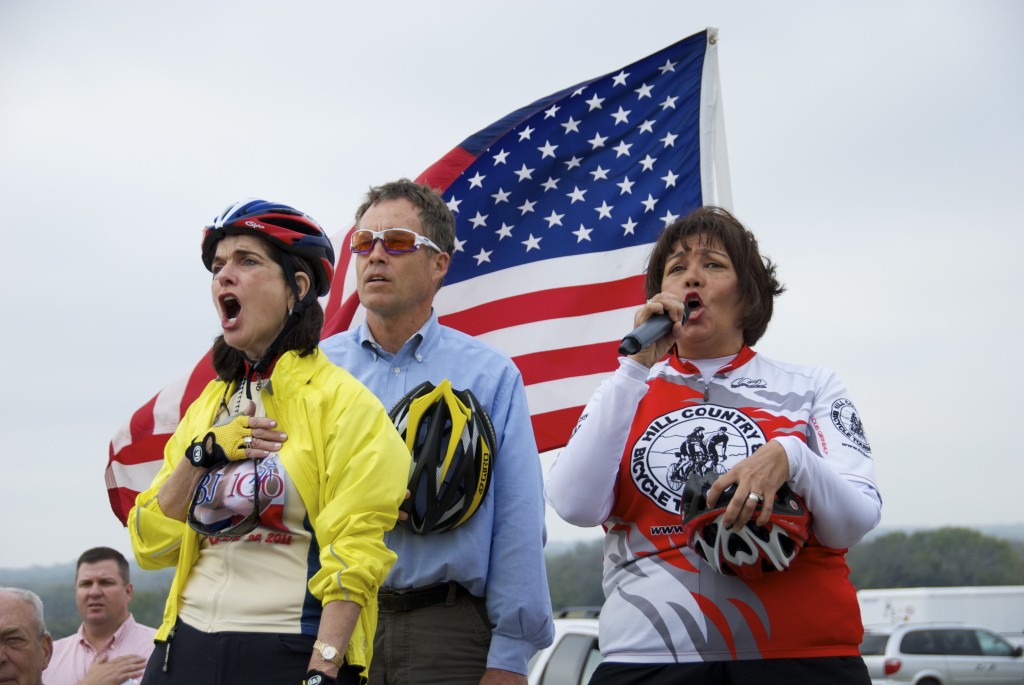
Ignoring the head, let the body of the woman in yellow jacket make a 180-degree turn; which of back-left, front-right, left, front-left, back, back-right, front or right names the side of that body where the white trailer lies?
front

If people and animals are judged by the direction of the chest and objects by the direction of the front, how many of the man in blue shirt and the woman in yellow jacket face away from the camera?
0

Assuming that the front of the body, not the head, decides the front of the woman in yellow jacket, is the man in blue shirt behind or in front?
behind

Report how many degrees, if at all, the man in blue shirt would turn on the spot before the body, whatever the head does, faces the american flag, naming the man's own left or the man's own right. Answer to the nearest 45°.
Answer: approximately 135° to the man's own right

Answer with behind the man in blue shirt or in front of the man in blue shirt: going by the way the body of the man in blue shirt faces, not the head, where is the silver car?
behind

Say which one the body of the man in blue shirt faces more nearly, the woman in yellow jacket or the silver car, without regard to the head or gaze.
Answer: the woman in yellow jacket

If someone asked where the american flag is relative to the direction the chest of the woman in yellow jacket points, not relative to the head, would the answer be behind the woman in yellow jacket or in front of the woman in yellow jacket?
behind

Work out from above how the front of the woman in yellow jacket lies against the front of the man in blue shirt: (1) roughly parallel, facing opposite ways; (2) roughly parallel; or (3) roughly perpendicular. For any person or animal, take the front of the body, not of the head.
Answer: roughly parallel

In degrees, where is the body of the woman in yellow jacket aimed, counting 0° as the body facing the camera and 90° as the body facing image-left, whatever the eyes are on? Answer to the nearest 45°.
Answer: approximately 45°

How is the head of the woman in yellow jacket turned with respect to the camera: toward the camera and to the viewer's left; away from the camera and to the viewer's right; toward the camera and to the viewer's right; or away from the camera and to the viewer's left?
toward the camera and to the viewer's left

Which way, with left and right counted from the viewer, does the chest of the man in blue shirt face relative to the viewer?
facing the viewer and to the left of the viewer

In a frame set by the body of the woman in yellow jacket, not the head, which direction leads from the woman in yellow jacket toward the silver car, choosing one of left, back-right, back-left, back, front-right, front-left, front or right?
back
